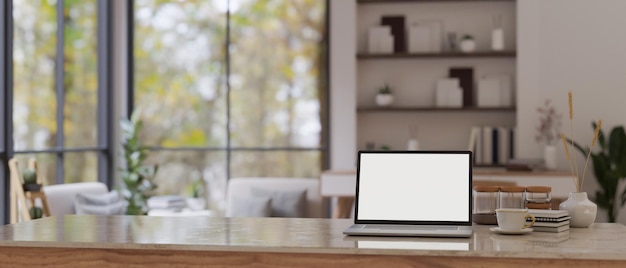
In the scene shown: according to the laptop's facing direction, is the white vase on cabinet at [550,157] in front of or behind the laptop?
behind

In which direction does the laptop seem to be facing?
toward the camera

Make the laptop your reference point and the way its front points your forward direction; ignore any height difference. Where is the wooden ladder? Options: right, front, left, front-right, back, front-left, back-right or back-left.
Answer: back-right

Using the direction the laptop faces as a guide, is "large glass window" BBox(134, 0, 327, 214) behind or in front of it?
behind

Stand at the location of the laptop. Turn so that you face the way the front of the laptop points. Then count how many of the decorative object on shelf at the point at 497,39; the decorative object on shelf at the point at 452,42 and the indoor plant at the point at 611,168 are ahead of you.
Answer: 0

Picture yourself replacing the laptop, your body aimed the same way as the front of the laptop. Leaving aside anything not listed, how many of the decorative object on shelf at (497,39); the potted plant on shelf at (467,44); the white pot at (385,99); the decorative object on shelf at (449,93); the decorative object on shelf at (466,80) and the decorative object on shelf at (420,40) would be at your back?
6

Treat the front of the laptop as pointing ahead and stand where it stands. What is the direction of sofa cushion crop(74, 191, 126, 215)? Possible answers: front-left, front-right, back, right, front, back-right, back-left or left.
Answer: back-right

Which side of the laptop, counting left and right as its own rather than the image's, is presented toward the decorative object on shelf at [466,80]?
back

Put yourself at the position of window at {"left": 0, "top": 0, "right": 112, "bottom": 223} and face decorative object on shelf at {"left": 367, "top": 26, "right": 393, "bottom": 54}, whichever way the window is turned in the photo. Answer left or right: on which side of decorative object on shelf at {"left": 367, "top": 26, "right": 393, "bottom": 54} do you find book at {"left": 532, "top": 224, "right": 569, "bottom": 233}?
right

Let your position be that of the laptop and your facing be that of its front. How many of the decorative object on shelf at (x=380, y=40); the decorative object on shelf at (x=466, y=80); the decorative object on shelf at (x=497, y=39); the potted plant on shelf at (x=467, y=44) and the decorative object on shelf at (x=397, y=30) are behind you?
5

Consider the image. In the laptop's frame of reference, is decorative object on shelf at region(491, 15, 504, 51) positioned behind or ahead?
behind

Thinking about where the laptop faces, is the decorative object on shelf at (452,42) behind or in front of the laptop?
behind

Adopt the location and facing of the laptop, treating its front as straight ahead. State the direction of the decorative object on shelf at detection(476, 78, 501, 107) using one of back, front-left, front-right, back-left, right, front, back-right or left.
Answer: back

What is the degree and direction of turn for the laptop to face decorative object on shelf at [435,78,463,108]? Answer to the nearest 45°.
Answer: approximately 180°
